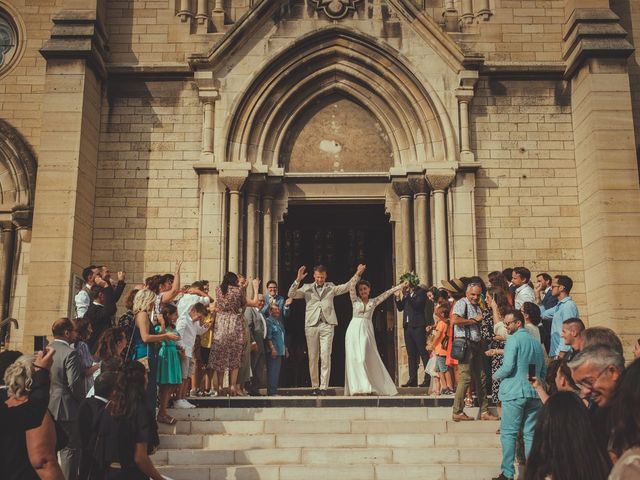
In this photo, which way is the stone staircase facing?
toward the camera

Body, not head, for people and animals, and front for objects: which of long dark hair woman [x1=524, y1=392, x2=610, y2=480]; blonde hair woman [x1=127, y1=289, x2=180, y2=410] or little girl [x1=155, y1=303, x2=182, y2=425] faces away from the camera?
the long dark hair woman

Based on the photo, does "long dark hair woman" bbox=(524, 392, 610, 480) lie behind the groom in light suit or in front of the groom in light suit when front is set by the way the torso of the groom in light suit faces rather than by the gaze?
in front

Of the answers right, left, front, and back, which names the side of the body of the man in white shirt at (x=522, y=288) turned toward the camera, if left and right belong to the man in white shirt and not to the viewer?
left

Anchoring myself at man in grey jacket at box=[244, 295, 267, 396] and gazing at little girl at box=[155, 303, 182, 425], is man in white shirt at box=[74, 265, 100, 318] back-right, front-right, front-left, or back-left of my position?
front-right

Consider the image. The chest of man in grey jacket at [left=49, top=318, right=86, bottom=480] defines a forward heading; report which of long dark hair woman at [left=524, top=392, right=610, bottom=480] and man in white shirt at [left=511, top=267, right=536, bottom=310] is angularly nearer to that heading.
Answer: the man in white shirt

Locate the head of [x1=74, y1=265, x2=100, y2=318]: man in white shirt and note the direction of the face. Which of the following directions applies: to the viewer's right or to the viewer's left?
to the viewer's right

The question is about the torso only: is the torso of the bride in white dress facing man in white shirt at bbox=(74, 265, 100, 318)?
no

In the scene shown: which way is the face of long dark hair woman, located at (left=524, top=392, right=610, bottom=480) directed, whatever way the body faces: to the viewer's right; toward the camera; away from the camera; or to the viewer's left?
away from the camera

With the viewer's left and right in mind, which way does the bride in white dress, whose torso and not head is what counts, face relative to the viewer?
facing the viewer

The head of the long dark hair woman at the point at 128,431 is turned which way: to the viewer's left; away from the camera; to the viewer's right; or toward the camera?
away from the camera

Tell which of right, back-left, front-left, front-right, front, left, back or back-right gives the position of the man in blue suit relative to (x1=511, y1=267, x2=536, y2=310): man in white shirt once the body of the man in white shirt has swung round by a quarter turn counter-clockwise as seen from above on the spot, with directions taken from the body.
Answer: front

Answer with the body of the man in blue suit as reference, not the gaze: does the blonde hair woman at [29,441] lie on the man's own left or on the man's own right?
on the man's own left

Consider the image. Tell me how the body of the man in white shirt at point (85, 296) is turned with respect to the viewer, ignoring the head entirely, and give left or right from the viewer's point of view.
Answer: facing to the right of the viewer

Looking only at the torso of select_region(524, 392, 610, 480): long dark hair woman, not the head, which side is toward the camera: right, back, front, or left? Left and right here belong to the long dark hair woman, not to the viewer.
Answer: back

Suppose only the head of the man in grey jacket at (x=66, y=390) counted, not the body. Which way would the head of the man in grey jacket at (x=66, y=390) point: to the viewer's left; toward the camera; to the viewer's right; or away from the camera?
to the viewer's right
